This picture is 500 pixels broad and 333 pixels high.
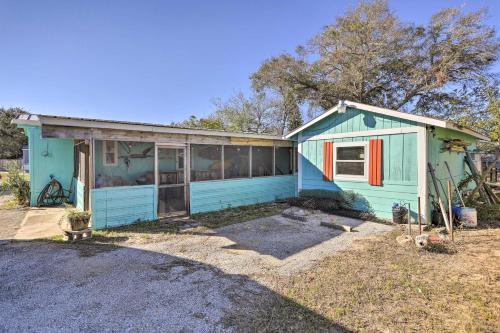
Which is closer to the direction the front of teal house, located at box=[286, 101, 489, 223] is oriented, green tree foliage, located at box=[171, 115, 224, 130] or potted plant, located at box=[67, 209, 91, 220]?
the potted plant

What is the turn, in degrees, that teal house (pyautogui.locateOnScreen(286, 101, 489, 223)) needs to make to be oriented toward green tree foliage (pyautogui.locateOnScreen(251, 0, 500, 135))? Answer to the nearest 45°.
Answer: approximately 135° to its right

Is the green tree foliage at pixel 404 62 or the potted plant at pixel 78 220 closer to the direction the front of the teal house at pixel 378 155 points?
the potted plant

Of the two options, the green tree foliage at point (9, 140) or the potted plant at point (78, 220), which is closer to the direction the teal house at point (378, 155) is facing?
the potted plant

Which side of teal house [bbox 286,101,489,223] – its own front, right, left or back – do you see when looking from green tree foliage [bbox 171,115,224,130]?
right

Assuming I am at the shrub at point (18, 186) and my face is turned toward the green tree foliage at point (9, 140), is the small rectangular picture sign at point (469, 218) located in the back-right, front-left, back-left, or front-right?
back-right

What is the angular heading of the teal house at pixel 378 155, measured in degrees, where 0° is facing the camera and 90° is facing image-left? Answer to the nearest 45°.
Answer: approximately 45°

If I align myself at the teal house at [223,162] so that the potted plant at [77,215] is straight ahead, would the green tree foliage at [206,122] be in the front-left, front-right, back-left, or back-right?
back-right

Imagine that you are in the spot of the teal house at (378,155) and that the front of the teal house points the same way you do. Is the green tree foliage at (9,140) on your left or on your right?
on your right
